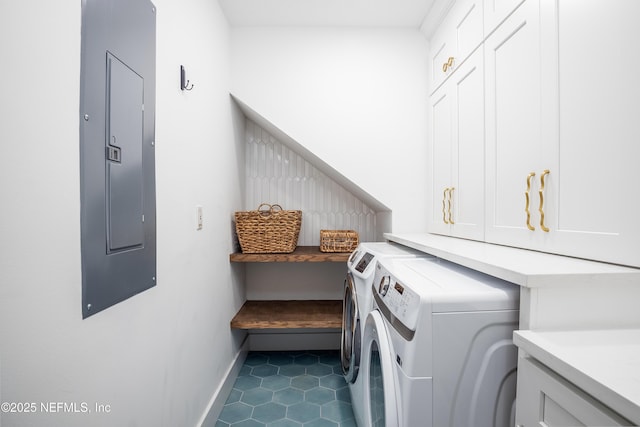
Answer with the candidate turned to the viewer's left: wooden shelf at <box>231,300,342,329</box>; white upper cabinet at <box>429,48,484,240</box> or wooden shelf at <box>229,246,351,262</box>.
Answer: the white upper cabinet

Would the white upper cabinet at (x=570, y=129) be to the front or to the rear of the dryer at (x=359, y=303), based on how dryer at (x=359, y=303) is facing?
to the rear

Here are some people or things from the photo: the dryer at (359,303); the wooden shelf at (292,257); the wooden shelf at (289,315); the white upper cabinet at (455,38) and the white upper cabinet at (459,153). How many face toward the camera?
2

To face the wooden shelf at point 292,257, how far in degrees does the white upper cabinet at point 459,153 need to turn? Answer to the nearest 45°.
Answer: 0° — it already faces it

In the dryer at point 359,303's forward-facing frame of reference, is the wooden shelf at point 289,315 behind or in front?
in front

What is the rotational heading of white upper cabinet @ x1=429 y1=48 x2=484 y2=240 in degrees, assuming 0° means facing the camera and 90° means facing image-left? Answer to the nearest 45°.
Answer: approximately 90°

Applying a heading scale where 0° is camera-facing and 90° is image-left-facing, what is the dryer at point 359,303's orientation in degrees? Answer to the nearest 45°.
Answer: approximately 90°

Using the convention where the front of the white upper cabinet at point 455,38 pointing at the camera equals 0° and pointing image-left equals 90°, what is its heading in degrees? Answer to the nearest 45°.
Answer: approximately 90°
